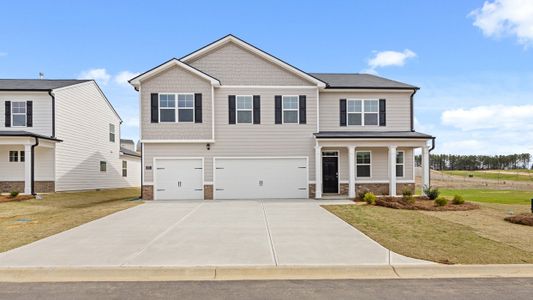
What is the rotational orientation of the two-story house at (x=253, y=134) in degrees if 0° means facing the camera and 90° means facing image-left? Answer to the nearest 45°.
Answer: approximately 0°

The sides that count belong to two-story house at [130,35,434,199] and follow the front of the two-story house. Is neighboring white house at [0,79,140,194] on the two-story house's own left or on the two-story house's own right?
on the two-story house's own right

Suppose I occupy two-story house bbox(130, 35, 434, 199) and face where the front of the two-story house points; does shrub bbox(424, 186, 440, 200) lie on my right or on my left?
on my left
